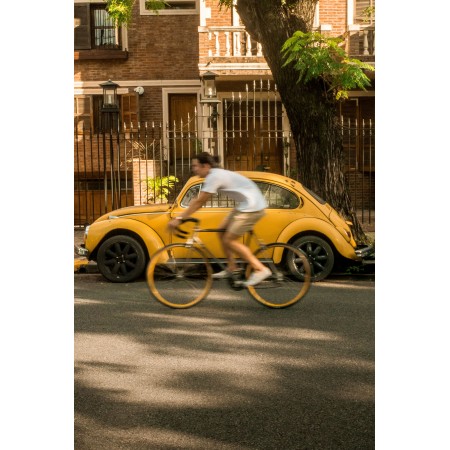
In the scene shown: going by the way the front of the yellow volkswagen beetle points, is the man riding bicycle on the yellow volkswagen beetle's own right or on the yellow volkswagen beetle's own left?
on the yellow volkswagen beetle's own left

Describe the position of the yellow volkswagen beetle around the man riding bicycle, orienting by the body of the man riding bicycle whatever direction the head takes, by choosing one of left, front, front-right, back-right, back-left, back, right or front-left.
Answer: right

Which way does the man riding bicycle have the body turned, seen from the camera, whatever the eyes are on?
to the viewer's left

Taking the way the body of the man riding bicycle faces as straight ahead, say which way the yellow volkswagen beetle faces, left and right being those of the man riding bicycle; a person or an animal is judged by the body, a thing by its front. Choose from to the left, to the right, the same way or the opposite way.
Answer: the same way

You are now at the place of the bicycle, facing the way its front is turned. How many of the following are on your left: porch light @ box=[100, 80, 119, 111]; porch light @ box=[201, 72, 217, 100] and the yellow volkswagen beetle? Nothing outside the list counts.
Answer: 0

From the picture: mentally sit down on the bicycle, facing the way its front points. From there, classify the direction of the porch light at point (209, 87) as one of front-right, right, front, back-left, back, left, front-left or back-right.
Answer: right

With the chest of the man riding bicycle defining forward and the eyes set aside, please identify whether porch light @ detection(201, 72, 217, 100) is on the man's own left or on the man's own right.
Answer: on the man's own right

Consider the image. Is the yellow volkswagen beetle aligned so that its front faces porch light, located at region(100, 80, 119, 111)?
no

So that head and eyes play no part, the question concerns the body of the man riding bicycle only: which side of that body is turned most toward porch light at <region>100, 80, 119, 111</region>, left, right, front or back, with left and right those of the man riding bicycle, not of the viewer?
right

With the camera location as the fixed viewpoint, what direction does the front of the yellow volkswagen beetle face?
facing to the left of the viewer

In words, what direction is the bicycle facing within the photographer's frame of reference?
facing to the left of the viewer

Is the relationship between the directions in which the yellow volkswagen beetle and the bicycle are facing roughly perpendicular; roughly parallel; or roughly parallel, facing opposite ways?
roughly parallel
